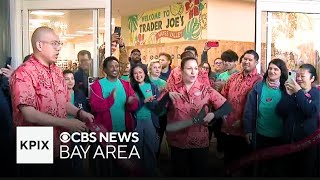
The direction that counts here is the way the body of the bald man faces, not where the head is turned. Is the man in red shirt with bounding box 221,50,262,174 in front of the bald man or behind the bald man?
in front

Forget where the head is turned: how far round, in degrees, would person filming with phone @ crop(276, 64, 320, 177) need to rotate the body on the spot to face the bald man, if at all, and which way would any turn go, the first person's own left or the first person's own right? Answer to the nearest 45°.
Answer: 0° — they already face them

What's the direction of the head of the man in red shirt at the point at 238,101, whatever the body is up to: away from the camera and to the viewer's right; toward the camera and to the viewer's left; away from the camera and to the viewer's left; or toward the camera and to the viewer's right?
toward the camera and to the viewer's left

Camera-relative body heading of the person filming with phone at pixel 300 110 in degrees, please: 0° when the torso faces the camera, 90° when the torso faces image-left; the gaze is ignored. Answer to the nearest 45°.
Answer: approximately 45°

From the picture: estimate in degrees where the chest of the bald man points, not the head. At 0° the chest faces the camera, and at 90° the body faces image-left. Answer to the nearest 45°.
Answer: approximately 315°

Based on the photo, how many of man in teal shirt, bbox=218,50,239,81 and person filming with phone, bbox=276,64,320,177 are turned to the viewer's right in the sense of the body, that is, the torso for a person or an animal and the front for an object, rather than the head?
0

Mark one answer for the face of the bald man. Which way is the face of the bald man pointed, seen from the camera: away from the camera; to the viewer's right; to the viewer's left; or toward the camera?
to the viewer's right
